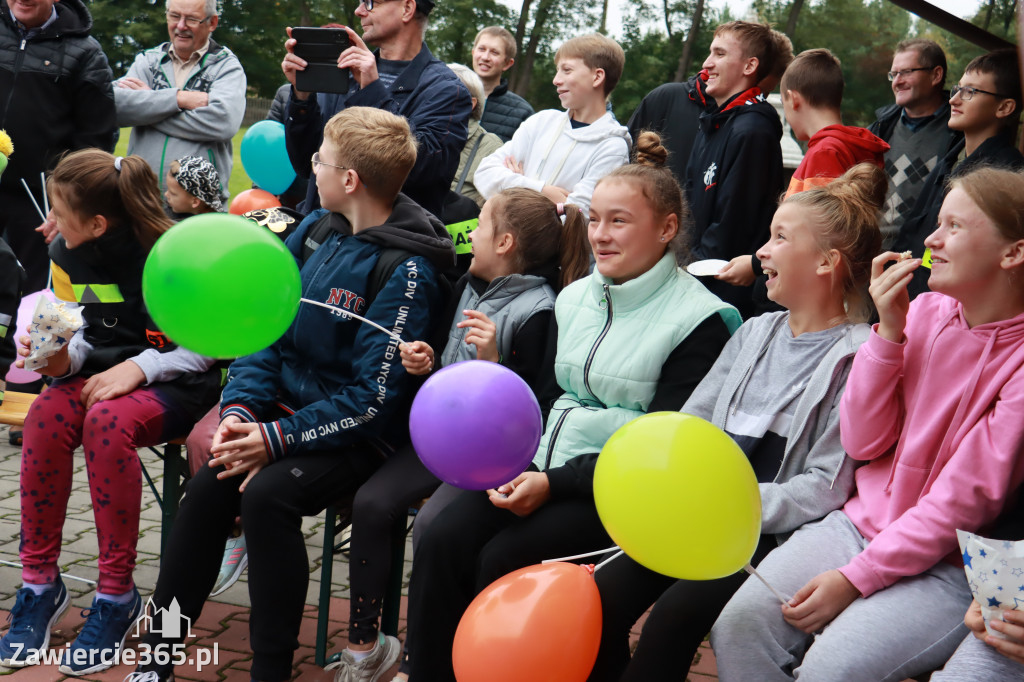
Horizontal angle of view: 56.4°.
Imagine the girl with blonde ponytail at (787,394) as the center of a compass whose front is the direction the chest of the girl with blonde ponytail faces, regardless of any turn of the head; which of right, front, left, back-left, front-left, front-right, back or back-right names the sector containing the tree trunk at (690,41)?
back-right

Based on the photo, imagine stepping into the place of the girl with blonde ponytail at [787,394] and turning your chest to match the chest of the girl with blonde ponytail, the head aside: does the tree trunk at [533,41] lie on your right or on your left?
on your right

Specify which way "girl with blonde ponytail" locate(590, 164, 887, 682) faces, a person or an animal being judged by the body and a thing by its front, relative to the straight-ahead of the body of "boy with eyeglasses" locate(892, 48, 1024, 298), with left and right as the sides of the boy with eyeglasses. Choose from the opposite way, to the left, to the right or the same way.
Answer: the same way

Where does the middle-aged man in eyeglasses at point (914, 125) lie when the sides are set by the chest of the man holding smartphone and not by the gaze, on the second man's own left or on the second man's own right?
on the second man's own left

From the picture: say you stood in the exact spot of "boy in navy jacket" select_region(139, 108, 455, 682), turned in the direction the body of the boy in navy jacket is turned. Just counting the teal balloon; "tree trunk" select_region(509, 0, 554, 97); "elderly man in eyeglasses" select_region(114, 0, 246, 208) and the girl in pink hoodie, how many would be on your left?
1

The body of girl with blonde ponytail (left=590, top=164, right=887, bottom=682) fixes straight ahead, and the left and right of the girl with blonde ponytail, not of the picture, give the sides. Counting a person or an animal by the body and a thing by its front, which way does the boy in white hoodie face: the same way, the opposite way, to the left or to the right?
the same way

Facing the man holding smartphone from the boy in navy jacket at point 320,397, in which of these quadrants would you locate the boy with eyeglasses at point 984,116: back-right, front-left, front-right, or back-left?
front-right

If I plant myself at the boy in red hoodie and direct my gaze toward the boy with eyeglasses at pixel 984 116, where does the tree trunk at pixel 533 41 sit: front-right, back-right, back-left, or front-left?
back-left

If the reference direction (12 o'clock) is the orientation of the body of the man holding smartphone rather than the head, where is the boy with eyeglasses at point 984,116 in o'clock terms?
The boy with eyeglasses is roughly at 8 o'clock from the man holding smartphone.

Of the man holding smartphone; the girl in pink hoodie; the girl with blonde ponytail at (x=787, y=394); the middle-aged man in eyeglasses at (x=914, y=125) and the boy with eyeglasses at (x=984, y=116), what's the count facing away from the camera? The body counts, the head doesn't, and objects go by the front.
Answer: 0

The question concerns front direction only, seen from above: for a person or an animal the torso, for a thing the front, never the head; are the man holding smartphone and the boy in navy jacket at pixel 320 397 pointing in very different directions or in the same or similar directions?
same or similar directions

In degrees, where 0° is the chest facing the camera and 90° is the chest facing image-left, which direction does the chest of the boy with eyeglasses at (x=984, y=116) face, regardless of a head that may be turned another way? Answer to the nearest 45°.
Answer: approximately 45°

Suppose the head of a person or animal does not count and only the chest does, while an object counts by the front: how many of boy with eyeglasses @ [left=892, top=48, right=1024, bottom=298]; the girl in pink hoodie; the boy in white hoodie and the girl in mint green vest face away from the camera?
0

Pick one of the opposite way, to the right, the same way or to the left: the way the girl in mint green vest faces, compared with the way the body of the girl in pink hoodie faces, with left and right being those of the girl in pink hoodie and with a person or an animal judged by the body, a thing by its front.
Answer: the same way

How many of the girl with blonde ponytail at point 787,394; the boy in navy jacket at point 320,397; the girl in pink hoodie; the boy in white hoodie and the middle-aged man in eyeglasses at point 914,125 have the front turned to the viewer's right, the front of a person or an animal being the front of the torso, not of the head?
0

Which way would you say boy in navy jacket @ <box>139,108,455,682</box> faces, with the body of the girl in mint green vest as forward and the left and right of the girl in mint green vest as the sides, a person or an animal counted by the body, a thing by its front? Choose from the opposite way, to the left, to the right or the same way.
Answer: the same way

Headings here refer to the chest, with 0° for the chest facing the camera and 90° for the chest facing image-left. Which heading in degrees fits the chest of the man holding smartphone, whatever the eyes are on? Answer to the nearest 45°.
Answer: approximately 45°

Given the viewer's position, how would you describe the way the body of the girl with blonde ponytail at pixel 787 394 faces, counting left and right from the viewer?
facing the viewer and to the left of the viewer
